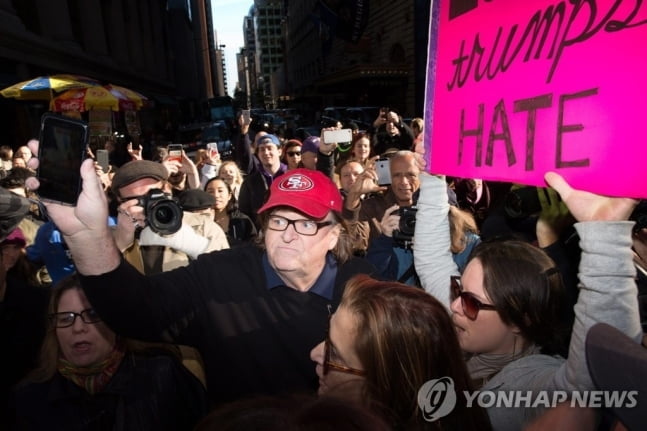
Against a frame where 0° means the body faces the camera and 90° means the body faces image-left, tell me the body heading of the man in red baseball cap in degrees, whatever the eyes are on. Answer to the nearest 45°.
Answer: approximately 0°

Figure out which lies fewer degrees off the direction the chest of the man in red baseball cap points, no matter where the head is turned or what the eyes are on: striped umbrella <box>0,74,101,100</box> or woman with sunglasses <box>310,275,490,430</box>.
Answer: the woman with sunglasses

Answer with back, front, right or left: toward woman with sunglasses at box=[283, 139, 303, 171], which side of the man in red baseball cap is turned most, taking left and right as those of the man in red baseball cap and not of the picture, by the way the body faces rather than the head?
back

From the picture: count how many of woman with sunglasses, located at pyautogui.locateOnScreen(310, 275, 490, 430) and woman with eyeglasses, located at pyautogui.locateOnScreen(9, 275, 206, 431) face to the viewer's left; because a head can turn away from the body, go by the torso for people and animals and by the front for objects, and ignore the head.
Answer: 1

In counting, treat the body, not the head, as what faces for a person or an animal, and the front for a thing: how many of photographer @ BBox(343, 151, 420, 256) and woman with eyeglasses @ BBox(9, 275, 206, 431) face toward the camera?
2

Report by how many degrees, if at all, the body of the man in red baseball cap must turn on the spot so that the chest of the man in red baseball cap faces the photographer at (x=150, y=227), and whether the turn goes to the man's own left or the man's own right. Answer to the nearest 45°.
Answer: approximately 135° to the man's own right

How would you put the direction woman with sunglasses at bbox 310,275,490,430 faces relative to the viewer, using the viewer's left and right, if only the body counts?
facing to the left of the viewer

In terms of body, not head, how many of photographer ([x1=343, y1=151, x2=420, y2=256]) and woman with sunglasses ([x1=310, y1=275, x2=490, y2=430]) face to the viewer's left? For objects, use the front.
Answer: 1
